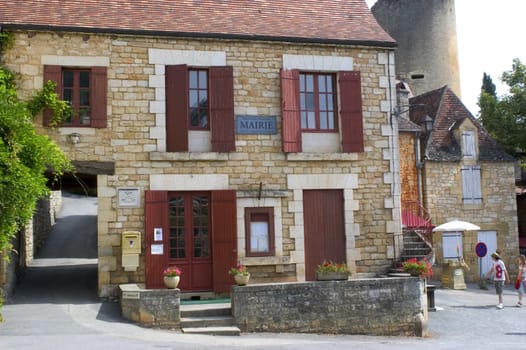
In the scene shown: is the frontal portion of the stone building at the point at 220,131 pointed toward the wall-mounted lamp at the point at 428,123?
no

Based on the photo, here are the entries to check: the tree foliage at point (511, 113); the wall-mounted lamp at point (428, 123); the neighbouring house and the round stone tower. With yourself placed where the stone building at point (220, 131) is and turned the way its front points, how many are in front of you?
0

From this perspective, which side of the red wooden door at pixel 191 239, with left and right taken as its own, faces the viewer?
front

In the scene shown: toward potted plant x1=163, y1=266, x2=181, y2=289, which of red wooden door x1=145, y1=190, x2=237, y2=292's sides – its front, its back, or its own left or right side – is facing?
front

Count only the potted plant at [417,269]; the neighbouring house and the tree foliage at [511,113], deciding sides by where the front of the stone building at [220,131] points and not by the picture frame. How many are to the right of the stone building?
0

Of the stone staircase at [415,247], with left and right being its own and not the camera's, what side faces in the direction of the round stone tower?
back

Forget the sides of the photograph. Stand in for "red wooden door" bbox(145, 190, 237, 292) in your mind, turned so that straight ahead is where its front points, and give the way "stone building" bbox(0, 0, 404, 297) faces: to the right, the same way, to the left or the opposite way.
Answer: the same way

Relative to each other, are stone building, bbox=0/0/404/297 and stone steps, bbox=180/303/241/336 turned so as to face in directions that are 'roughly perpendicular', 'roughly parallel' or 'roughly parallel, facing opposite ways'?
roughly parallel

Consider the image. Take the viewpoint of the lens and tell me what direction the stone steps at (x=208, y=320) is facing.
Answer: facing the viewer

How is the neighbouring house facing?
toward the camera

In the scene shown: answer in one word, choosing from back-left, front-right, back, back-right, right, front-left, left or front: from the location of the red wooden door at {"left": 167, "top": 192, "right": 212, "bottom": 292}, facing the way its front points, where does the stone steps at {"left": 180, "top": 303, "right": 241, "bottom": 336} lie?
front

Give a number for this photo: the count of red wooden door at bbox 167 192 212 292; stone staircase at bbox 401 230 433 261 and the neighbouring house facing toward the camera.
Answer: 3

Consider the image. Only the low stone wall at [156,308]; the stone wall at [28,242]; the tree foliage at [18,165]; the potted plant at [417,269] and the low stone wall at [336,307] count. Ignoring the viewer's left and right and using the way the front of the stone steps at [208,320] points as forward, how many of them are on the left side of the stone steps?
2

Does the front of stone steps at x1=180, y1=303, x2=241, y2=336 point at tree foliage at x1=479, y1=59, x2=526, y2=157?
no
